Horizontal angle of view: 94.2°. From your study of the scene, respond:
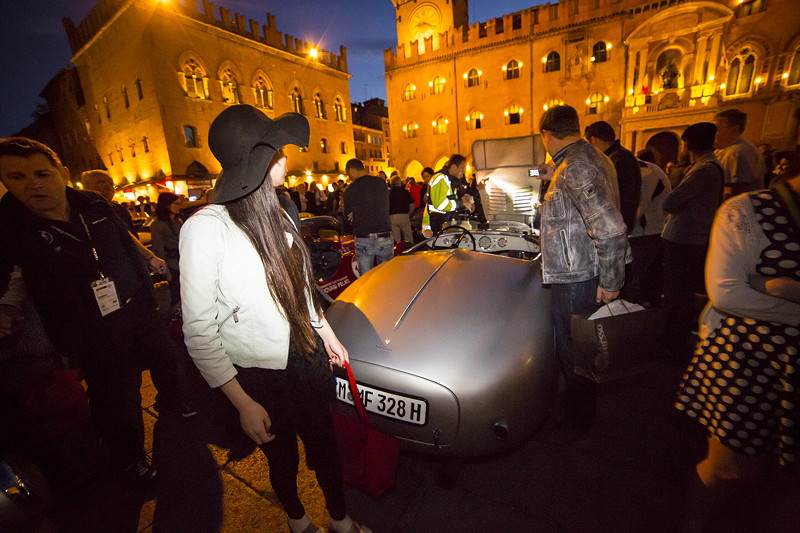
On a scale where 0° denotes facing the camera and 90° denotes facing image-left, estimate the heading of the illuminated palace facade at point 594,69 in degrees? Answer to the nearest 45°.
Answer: approximately 45°

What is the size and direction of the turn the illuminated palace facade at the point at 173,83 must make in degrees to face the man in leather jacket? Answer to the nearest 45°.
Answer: approximately 45° to its right

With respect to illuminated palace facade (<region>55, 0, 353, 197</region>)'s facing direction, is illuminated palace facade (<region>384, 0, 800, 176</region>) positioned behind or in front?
in front

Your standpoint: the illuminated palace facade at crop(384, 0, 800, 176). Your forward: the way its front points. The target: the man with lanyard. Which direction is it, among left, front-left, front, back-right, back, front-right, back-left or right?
front-left

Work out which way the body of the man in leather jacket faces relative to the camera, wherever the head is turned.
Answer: to the viewer's left

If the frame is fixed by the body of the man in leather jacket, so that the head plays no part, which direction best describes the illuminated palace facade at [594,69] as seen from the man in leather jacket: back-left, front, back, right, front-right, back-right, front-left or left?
right

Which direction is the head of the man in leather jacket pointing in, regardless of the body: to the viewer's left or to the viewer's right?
to the viewer's left

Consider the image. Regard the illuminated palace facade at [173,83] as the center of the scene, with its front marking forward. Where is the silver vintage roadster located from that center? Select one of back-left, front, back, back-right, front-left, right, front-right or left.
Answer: front-right
